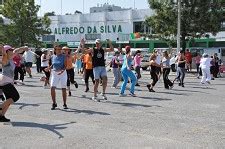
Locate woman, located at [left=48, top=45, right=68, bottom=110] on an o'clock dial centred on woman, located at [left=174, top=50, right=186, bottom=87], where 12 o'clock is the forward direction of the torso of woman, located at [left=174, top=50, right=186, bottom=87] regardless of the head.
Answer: woman, located at [left=48, top=45, right=68, bottom=110] is roughly at 2 o'clock from woman, located at [left=174, top=50, right=186, bottom=87].

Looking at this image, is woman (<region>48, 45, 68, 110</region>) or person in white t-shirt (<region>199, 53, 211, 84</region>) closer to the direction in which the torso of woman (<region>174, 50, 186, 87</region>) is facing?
the woman

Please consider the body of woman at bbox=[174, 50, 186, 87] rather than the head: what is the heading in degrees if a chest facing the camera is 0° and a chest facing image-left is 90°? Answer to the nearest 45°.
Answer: approximately 315°

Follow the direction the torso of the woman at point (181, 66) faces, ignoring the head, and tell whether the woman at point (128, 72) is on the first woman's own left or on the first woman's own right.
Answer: on the first woman's own right

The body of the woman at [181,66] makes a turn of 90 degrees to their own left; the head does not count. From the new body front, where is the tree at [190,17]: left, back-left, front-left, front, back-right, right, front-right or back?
front-left

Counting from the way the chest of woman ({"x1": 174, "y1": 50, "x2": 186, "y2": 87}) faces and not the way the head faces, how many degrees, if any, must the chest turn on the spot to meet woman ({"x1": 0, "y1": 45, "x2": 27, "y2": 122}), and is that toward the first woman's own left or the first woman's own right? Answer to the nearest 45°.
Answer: approximately 45° to the first woman's own right
